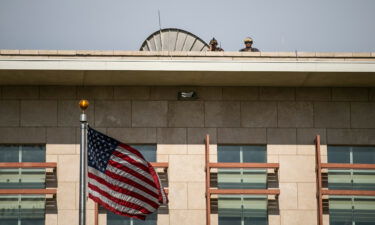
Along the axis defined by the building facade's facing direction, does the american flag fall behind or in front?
in front

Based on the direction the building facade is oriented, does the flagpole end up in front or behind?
in front

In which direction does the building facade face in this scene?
toward the camera
